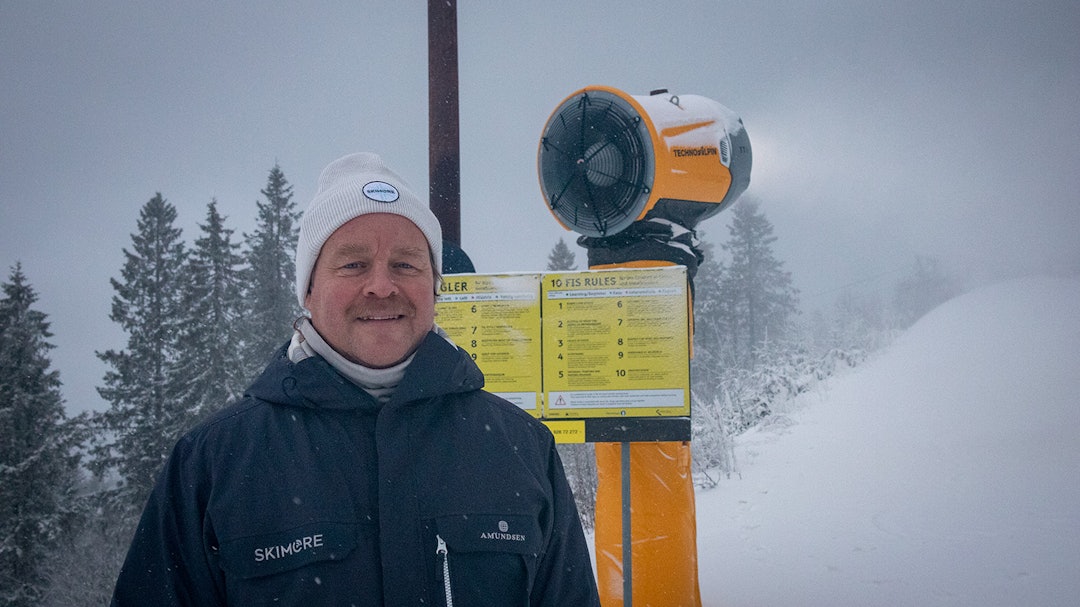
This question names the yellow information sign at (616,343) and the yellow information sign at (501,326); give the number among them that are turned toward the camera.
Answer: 2

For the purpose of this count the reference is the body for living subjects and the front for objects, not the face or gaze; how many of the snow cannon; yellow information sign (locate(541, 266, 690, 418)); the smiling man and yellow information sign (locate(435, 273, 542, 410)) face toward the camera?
3

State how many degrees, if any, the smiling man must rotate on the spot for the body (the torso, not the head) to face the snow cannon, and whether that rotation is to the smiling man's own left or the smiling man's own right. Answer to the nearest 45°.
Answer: approximately 135° to the smiling man's own left

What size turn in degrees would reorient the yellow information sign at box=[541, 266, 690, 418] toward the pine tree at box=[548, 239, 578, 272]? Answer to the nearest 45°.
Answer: approximately 180°
